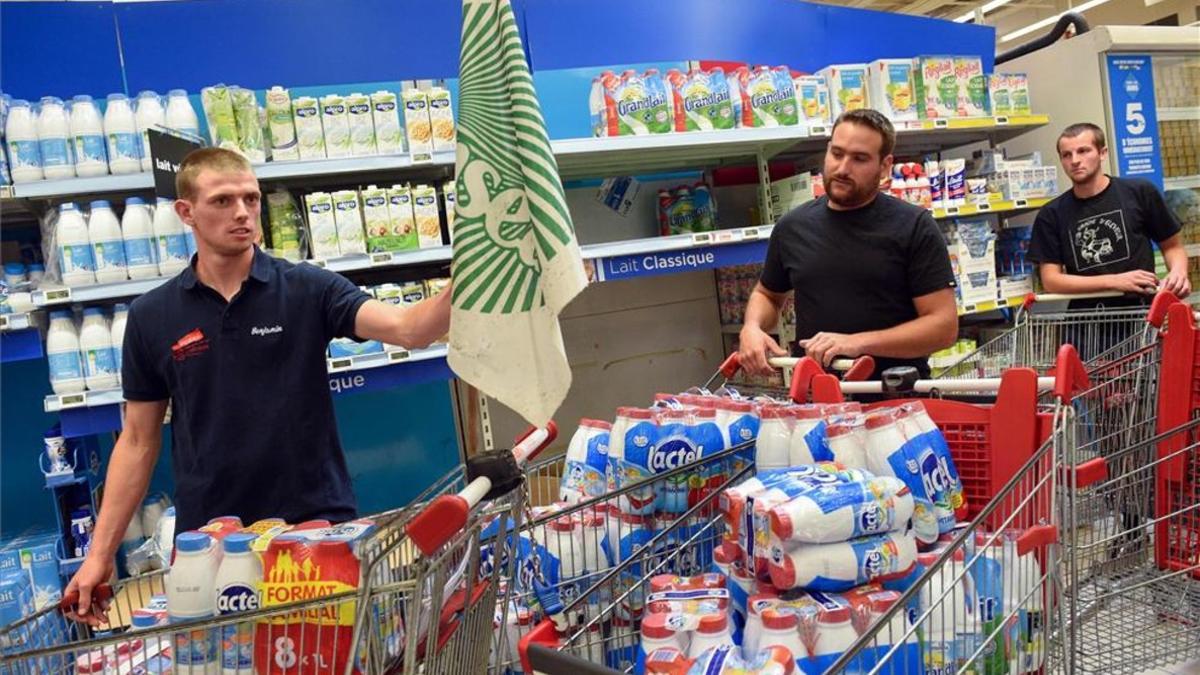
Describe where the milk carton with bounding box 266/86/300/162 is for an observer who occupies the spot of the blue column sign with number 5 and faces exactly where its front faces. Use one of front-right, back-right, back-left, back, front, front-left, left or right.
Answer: front-right

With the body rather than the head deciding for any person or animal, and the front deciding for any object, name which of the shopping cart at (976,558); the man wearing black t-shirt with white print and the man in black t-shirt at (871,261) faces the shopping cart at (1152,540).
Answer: the man wearing black t-shirt with white print

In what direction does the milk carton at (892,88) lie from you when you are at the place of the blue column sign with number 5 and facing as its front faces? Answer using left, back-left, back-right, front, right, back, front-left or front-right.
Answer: front-right

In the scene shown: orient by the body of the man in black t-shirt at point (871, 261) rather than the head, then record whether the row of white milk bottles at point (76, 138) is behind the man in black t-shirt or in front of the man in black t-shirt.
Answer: in front

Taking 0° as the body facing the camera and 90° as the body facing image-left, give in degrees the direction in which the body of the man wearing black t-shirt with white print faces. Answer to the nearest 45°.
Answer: approximately 0°

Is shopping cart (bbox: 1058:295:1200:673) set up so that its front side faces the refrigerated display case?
no

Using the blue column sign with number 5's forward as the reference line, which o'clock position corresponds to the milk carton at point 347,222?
The milk carton is roughly at 1 o'clock from the blue column sign with number 5.

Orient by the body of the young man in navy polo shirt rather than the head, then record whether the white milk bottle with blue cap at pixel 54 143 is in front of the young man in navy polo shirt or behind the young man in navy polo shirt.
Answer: behind

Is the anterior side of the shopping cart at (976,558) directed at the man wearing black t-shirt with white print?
no

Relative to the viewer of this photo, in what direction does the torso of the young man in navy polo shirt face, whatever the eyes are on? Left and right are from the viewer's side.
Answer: facing the viewer

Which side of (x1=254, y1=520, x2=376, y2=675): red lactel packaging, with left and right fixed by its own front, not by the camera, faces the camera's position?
front

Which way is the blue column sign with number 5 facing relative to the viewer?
toward the camera

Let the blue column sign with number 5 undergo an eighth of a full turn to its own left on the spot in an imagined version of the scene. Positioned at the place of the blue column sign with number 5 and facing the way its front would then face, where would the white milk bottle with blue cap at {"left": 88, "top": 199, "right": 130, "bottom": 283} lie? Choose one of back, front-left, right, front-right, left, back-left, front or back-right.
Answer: right

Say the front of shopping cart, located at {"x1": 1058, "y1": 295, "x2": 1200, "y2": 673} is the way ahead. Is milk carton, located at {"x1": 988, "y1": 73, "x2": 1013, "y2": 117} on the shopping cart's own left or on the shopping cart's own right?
on the shopping cart's own right

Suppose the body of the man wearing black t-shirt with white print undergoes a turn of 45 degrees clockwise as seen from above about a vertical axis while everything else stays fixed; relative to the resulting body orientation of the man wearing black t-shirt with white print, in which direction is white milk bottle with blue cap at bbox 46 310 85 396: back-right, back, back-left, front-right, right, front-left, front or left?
front

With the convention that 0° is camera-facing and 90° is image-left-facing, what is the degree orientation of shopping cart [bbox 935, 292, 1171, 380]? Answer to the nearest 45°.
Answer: approximately 45°
